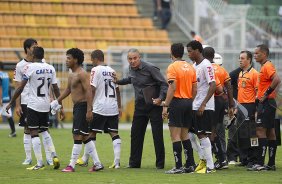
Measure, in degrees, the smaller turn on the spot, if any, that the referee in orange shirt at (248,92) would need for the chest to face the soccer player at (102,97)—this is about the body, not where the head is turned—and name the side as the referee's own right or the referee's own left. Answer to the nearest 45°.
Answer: approximately 45° to the referee's own right

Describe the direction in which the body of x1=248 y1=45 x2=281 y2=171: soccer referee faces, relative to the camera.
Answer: to the viewer's left

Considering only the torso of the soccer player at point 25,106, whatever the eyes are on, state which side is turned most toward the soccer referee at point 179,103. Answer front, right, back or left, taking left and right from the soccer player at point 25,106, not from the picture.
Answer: front

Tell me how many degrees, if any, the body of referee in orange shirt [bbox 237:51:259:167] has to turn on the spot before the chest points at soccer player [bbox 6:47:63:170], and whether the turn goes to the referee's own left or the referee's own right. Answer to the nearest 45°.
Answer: approximately 45° to the referee's own right

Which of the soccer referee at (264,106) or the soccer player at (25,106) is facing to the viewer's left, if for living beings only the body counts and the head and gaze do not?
the soccer referee at (264,106)

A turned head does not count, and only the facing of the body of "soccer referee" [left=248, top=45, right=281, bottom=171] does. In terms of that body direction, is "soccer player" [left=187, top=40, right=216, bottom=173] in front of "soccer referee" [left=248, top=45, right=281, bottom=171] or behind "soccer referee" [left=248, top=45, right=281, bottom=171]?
in front

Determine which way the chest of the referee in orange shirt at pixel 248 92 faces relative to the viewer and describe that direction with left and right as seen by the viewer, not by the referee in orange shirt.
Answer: facing the viewer and to the left of the viewer

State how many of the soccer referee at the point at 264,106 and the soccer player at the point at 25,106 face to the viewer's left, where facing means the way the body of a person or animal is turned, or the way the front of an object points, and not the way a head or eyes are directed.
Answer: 1
